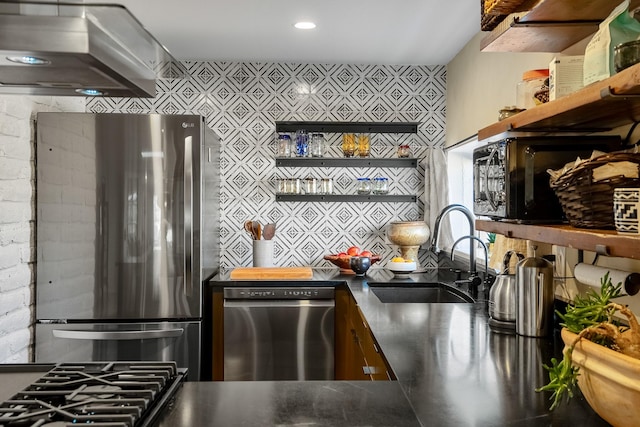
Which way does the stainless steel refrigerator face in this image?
toward the camera

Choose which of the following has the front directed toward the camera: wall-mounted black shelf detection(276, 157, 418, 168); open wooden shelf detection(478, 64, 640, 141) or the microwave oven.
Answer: the wall-mounted black shelf

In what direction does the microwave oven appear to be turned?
to the viewer's left

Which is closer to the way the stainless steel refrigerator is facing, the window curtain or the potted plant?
the potted plant

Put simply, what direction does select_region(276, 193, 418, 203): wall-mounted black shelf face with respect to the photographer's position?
facing the viewer

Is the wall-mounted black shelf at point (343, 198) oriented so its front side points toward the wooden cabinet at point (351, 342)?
yes

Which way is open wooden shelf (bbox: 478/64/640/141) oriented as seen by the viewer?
to the viewer's left

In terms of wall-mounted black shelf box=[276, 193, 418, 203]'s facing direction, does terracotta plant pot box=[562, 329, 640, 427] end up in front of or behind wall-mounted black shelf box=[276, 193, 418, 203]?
in front

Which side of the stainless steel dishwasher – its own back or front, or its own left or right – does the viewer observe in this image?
front

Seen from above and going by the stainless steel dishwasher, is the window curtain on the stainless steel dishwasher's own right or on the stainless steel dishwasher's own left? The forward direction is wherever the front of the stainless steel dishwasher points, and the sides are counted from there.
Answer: on the stainless steel dishwasher's own left

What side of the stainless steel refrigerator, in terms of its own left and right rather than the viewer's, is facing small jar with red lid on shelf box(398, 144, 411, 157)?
left

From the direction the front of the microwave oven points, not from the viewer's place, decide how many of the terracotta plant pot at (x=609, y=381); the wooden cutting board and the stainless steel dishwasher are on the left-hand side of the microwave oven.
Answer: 1
